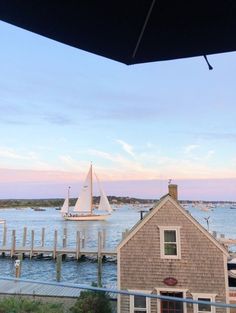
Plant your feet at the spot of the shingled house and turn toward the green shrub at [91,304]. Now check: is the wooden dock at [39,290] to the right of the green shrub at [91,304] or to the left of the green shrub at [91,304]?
right

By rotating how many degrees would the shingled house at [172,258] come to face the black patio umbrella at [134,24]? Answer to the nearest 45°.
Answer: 0° — it already faces it

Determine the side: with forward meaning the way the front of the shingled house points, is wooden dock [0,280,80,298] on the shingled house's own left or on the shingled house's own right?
on the shingled house's own right

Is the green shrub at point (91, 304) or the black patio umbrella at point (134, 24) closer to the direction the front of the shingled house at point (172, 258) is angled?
the black patio umbrella

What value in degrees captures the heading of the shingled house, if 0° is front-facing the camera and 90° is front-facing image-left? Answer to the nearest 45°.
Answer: approximately 0°

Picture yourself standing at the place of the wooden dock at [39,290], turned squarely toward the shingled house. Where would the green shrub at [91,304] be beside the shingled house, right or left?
right

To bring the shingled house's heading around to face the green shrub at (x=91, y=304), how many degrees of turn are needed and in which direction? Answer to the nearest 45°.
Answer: approximately 45° to its right

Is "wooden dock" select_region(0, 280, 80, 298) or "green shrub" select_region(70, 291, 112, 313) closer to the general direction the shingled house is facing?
the green shrub

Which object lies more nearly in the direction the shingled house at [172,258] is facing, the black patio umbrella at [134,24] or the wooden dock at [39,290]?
the black patio umbrella
